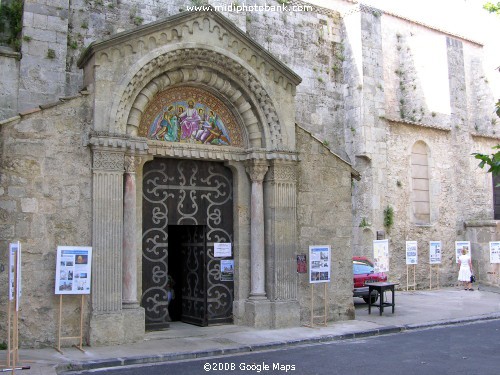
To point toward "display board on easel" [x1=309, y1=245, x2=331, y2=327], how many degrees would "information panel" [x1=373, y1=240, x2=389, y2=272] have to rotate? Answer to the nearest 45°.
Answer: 0° — it already faces it

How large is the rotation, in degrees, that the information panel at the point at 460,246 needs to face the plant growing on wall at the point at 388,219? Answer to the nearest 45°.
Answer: approximately 45° to its right

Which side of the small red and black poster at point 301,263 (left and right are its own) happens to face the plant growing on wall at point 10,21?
right

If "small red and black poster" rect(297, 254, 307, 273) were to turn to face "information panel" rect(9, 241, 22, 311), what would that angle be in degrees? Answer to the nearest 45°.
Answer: approximately 45° to its right

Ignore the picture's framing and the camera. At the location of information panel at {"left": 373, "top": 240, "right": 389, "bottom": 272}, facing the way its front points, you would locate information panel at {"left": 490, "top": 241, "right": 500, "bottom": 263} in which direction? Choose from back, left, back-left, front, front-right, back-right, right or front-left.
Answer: back-left

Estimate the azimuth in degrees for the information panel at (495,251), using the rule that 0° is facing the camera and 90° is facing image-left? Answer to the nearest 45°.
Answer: approximately 0°

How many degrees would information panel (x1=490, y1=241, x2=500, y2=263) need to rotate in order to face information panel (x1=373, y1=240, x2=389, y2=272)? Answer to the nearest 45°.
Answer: approximately 45° to its right
